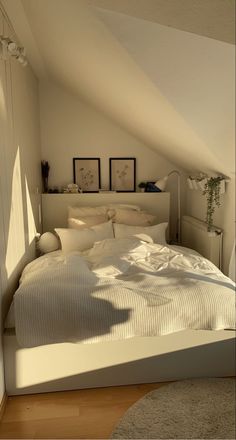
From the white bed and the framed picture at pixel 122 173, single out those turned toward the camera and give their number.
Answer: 2

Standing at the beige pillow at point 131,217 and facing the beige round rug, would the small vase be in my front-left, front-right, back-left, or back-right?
back-right

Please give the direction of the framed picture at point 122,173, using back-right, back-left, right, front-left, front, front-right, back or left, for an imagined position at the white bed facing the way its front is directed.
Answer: back

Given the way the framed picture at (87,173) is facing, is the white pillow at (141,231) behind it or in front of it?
in front

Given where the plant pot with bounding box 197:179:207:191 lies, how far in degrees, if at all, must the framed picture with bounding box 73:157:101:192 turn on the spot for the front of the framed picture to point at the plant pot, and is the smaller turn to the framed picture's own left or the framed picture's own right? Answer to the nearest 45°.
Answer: approximately 45° to the framed picture's own left

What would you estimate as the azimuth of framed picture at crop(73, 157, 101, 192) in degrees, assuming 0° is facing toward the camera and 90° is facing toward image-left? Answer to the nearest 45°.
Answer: approximately 0°

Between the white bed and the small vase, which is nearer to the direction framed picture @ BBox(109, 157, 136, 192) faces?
the white bed
